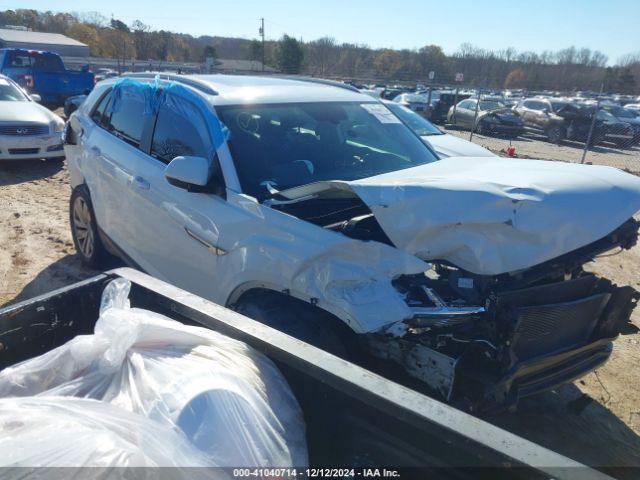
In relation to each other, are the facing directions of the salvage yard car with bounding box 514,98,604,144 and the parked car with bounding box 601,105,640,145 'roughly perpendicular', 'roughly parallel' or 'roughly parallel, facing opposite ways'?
roughly parallel

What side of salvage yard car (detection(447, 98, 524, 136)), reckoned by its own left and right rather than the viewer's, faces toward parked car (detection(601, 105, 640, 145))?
left

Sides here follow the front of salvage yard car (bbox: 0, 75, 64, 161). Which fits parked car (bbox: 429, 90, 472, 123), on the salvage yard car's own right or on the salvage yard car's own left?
on the salvage yard car's own left

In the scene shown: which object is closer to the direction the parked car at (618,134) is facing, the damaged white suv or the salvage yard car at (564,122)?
the damaged white suv

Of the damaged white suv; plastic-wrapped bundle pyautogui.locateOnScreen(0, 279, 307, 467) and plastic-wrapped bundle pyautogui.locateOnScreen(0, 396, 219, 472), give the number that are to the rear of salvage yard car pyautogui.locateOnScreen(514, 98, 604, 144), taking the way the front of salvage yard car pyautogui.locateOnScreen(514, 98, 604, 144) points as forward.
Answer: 0

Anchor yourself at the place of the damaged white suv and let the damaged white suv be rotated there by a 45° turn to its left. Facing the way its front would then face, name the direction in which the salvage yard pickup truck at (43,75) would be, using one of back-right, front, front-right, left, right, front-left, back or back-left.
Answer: back-left

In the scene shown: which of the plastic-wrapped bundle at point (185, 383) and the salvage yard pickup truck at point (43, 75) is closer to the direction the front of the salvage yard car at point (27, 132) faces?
the plastic-wrapped bundle

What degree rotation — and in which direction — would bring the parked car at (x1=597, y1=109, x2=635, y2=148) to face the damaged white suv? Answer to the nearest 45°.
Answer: approximately 45° to its right

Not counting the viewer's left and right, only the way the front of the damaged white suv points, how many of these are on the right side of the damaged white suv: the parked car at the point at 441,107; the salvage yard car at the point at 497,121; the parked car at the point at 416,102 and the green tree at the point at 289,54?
0

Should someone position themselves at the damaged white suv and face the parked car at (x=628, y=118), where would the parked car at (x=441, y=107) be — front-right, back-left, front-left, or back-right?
front-left

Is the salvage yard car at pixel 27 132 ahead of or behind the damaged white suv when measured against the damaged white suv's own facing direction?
behind

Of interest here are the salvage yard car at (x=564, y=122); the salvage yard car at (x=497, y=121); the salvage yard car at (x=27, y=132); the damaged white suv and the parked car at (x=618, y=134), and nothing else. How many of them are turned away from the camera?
0

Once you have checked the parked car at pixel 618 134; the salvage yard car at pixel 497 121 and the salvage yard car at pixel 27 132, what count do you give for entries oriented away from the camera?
0

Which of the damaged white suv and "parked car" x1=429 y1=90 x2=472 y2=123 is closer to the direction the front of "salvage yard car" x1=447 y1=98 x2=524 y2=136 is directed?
the damaged white suv

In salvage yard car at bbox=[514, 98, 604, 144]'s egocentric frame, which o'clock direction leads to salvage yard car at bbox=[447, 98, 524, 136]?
salvage yard car at bbox=[447, 98, 524, 136] is roughly at 4 o'clock from salvage yard car at bbox=[514, 98, 604, 144].

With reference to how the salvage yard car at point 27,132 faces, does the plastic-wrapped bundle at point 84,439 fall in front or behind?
in front
